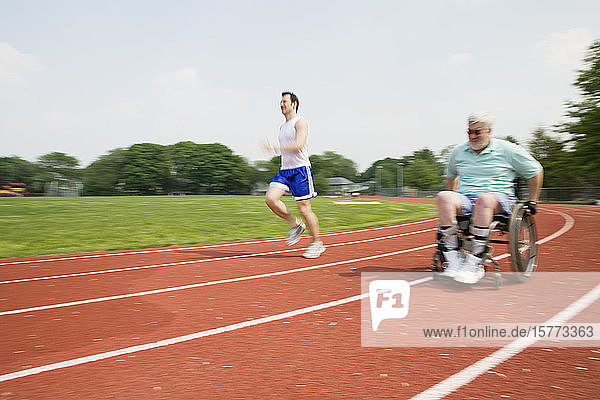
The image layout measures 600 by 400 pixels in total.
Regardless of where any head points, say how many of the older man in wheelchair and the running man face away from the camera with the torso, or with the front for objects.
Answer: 0

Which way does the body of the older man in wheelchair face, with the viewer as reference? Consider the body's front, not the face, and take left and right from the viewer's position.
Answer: facing the viewer and to the left of the viewer

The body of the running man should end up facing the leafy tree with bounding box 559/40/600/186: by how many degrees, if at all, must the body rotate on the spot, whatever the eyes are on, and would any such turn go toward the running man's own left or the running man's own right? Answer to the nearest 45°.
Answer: approximately 180°

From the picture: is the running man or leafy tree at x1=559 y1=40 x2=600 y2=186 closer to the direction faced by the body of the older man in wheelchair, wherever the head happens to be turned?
the running man

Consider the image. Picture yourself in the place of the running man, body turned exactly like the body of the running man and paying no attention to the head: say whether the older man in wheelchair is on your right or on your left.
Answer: on your left

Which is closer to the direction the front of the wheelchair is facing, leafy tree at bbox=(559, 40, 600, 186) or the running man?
the running man

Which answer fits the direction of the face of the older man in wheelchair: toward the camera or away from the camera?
toward the camera

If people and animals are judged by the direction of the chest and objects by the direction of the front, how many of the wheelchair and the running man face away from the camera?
0
